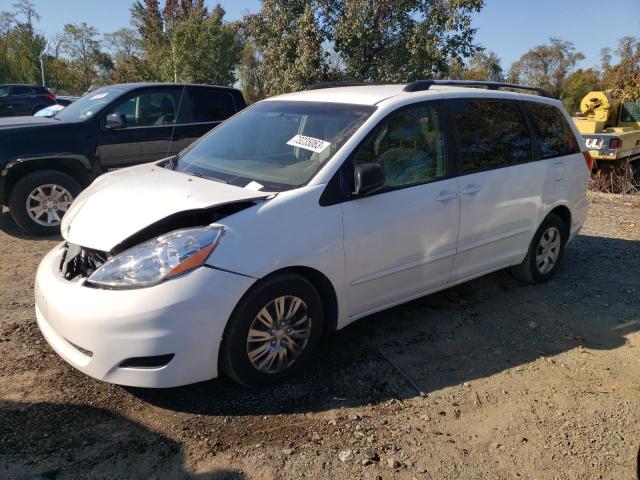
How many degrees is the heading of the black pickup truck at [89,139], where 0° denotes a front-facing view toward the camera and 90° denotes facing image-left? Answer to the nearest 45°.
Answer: approximately 90°

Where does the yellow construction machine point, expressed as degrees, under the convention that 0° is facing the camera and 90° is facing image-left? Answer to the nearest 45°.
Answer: approximately 225°

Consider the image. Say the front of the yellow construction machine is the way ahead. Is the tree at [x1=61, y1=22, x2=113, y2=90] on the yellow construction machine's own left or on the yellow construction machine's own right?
on the yellow construction machine's own left

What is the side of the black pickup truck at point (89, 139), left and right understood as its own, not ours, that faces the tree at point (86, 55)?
right

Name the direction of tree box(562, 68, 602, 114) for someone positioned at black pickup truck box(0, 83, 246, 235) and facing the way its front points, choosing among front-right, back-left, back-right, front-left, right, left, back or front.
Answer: back-right

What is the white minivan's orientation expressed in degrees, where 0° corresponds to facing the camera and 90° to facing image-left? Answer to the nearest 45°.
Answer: approximately 45°

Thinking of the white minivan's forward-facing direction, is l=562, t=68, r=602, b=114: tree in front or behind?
behind

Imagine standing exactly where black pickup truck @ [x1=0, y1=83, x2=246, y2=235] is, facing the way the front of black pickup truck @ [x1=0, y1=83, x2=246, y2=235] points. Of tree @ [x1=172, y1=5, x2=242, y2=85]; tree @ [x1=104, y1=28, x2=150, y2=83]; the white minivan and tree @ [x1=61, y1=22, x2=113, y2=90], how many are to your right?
3

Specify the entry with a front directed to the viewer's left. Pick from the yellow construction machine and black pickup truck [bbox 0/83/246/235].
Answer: the black pickup truck

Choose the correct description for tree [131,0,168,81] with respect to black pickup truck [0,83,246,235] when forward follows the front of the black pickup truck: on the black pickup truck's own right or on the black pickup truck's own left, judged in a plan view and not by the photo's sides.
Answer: on the black pickup truck's own right

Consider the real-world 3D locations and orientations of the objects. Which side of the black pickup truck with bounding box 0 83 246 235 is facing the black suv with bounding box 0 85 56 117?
right

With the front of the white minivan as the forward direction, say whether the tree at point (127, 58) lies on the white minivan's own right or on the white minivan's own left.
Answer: on the white minivan's own right

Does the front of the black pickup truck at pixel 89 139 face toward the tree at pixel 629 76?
no
